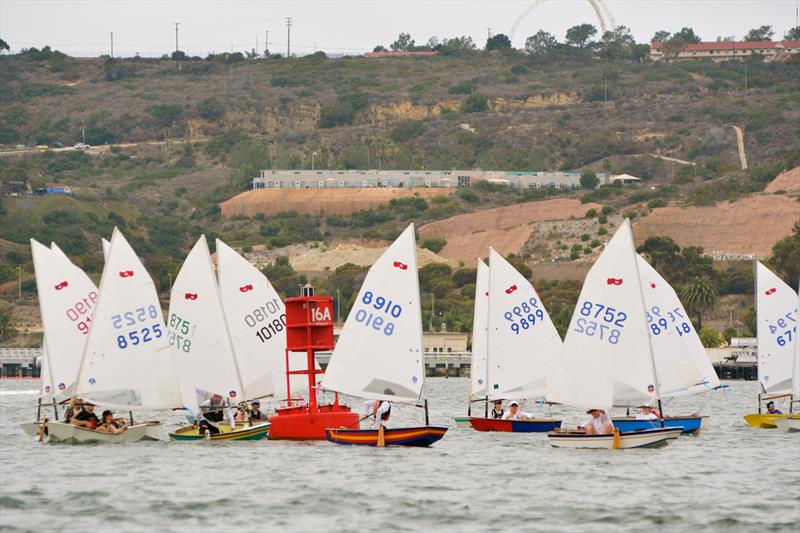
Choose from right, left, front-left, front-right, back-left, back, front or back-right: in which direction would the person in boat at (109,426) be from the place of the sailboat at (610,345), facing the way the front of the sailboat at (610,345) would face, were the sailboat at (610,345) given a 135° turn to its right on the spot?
front-right

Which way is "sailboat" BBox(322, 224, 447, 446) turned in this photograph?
to the viewer's right

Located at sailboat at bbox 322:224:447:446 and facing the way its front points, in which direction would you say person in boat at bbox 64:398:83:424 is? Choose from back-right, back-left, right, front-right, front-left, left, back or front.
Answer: back

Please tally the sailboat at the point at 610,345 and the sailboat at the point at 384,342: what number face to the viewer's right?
2

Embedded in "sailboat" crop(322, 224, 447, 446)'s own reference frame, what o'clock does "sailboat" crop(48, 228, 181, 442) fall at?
"sailboat" crop(48, 228, 181, 442) is roughly at 6 o'clock from "sailboat" crop(322, 224, 447, 446).

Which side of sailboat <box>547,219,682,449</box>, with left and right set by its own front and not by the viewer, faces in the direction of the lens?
right

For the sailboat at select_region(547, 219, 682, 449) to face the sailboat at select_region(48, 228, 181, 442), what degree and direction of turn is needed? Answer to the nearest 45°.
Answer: approximately 180°

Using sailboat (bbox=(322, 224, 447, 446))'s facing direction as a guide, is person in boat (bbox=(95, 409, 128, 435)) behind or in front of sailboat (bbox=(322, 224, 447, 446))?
behind
